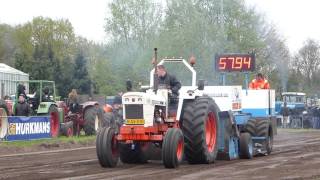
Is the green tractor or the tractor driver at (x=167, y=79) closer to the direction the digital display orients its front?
the tractor driver

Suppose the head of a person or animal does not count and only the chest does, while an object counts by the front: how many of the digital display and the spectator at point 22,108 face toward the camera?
2

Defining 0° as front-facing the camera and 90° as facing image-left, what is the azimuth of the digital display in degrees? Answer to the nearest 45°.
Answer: approximately 0°

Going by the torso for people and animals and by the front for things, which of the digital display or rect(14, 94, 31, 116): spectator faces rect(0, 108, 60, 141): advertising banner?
the spectator

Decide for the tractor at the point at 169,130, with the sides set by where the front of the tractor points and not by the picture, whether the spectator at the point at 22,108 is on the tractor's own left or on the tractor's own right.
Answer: on the tractor's own right

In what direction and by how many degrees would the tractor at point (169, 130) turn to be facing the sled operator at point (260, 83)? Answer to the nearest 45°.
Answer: approximately 180°

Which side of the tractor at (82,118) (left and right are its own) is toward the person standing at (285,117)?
back
